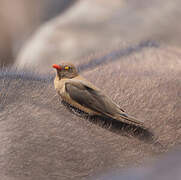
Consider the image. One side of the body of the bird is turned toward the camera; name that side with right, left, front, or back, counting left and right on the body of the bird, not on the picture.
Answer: left
